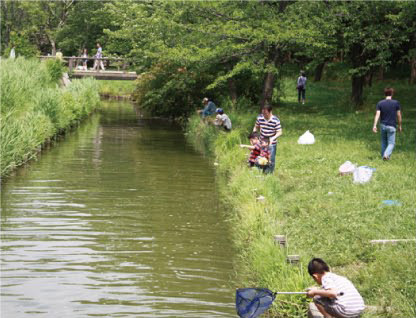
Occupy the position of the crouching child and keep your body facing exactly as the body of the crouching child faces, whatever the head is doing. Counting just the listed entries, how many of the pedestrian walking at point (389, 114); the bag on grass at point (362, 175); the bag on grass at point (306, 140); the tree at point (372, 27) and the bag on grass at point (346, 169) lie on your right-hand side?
5

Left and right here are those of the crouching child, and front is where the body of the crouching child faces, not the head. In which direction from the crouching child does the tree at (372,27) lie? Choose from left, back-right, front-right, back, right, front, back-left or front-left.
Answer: right

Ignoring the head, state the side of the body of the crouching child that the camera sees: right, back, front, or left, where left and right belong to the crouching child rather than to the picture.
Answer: left

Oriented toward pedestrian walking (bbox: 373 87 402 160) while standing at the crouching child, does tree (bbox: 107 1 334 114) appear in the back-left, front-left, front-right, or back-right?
front-left

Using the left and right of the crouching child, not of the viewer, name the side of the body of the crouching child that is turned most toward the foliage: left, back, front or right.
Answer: right

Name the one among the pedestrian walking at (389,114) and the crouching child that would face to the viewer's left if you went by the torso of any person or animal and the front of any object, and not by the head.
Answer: the crouching child

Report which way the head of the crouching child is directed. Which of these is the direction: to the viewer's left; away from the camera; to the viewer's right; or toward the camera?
to the viewer's left

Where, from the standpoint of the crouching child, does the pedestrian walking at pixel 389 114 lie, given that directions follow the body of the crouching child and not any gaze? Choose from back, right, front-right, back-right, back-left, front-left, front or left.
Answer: right

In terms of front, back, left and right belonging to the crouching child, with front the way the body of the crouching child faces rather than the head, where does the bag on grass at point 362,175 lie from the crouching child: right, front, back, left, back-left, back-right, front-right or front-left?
right
